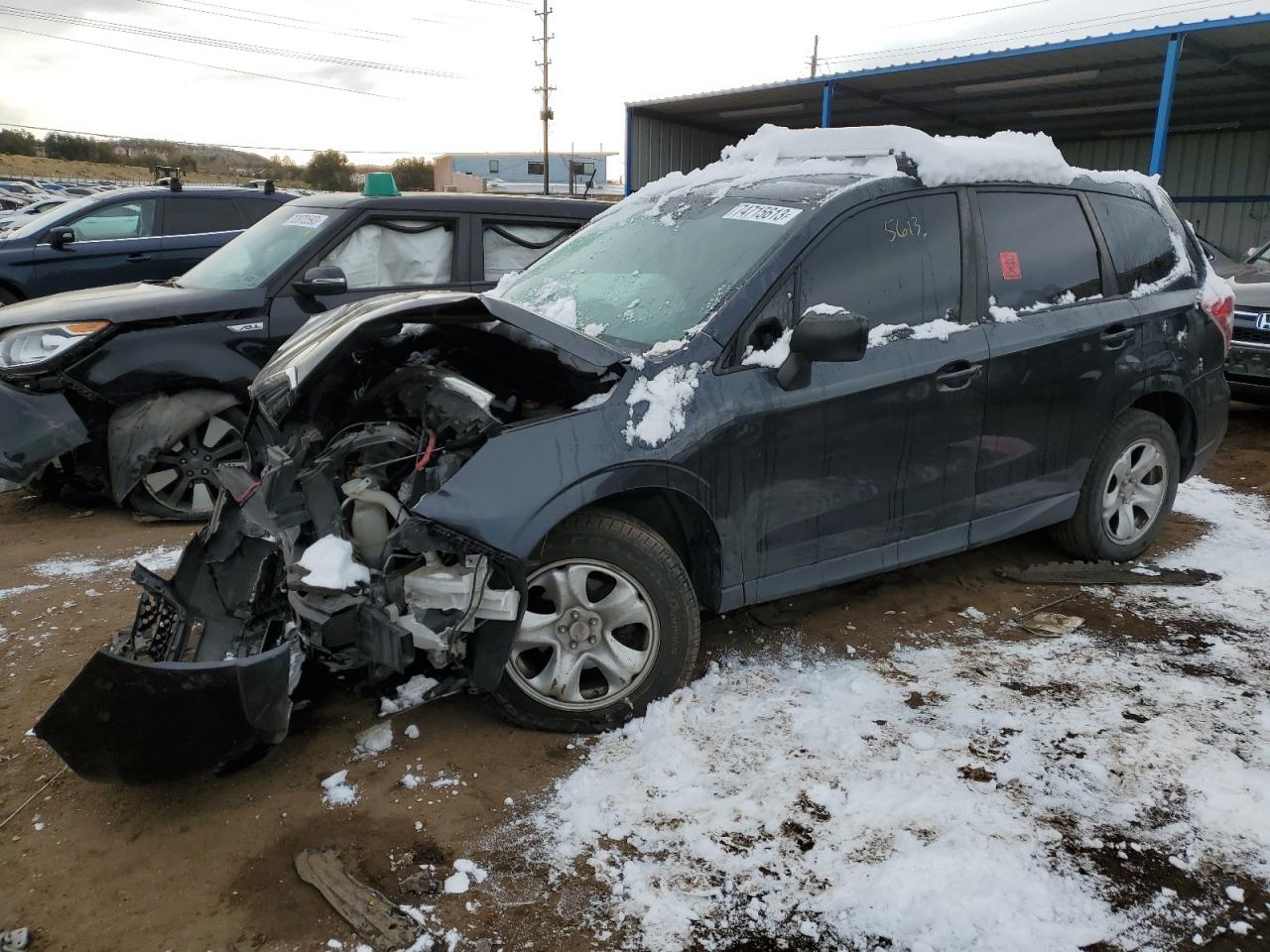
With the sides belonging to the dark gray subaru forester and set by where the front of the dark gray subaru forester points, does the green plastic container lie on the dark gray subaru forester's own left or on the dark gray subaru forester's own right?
on the dark gray subaru forester's own right

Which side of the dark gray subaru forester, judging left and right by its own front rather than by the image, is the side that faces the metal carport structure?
back

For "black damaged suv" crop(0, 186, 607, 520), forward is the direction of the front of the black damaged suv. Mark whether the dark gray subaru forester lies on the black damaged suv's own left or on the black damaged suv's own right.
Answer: on the black damaged suv's own left

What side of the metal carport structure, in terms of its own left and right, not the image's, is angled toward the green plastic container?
front

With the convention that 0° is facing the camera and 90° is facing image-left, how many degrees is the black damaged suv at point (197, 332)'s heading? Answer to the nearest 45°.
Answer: approximately 45°

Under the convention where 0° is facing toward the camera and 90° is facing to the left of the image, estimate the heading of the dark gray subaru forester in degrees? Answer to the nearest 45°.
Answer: approximately 45°

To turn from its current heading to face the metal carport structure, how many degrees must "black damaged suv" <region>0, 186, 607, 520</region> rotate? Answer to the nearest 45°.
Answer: approximately 180°

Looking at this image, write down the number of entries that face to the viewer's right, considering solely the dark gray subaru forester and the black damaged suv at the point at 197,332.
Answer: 0

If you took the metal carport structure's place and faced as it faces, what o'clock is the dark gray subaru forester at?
The dark gray subaru forester is roughly at 11 o'clock from the metal carport structure.
